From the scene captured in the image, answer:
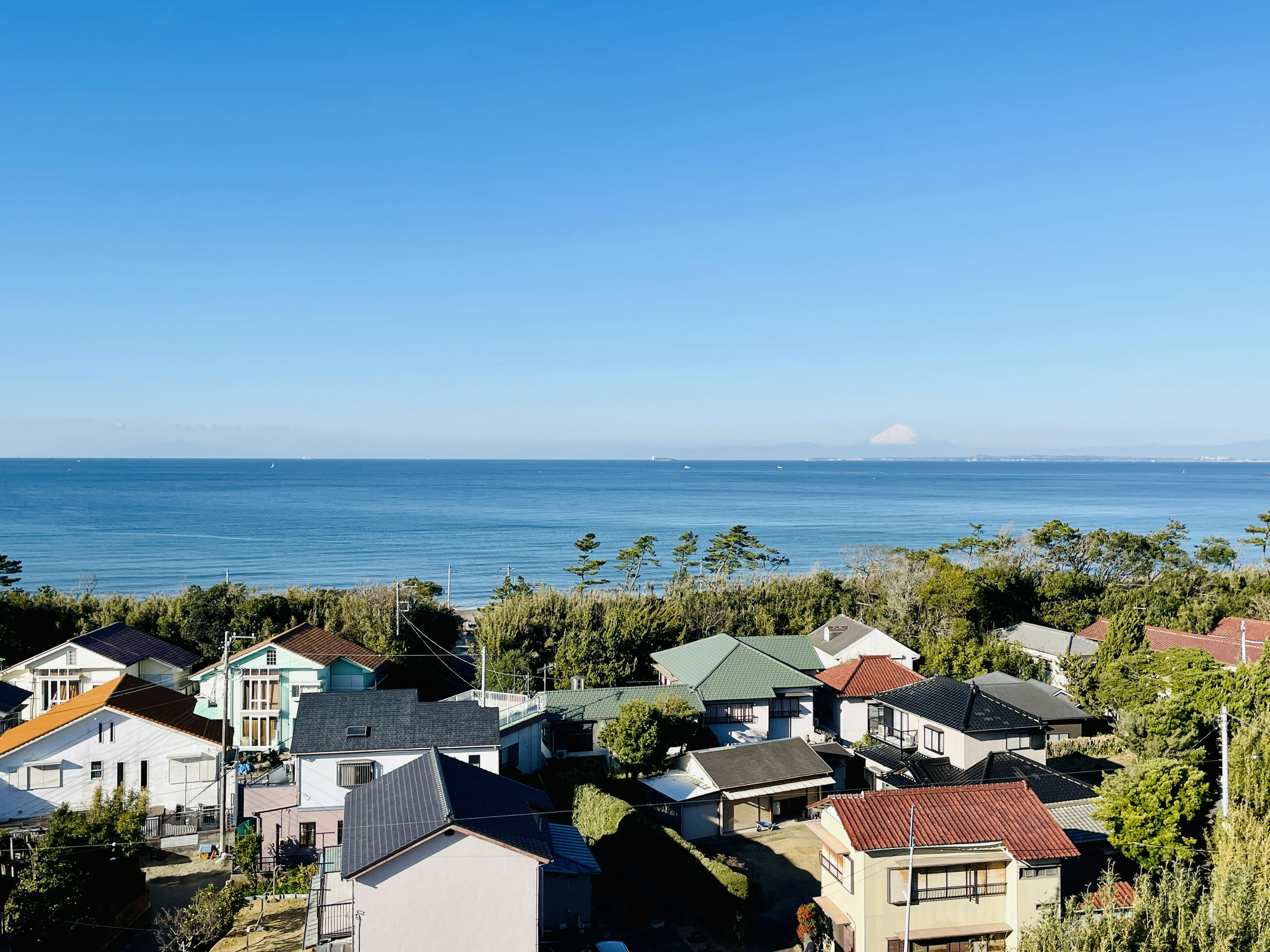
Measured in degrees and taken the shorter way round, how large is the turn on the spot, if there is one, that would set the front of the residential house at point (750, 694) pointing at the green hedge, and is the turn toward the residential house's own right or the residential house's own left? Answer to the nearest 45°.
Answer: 0° — it already faces it

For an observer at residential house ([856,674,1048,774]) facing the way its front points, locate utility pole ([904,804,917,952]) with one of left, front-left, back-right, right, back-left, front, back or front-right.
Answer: front-left

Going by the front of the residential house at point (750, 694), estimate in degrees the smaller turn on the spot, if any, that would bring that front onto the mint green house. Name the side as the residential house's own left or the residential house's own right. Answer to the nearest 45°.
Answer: approximately 90° to the residential house's own right

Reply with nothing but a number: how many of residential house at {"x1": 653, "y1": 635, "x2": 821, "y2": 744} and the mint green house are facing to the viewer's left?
0

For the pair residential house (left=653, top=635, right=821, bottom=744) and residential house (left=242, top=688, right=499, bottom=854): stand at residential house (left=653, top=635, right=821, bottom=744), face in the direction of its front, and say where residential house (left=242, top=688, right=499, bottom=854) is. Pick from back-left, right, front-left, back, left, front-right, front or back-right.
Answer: front-right

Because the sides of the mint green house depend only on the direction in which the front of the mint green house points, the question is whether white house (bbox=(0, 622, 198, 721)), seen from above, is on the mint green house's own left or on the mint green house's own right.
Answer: on the mint green house's own right

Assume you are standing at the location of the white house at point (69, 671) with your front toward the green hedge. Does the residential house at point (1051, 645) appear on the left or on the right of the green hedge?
left

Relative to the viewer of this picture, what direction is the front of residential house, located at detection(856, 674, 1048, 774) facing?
facing the viewer and to the left of the viewer

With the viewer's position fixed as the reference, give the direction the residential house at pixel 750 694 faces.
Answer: facing the viewer

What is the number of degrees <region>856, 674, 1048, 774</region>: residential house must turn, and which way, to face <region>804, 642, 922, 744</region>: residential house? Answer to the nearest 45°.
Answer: approximately 90° to its right

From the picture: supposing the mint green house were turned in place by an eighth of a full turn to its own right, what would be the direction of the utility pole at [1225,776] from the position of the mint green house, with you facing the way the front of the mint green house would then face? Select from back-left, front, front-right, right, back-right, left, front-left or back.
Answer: left

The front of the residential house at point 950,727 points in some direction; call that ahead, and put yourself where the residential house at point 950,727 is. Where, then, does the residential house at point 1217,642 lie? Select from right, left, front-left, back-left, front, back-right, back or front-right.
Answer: back

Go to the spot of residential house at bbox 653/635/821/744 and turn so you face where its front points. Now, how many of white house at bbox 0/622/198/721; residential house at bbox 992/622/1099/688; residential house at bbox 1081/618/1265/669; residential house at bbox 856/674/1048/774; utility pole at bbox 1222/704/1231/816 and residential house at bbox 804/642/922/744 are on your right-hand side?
1
